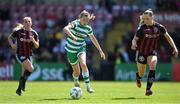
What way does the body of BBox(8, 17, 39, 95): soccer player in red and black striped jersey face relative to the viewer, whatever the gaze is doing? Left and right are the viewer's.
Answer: facing the viewer and to the right of the viewer

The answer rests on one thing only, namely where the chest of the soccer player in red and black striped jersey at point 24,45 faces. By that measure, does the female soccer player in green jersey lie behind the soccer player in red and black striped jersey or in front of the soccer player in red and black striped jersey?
in front

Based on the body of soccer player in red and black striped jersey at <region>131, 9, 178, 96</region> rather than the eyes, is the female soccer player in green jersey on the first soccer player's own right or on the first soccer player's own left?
on the first soccer player's own right

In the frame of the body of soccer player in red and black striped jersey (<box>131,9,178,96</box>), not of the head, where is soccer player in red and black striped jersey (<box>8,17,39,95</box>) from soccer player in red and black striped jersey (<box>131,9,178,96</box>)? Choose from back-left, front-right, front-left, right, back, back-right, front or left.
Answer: right

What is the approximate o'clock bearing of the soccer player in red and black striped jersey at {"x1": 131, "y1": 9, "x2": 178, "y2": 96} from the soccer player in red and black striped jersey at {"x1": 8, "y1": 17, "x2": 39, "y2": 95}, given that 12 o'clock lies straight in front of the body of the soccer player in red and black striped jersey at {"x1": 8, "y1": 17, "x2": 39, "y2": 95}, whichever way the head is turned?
the soccer player in red and black striped jersey at {"x1": 131, "y1": 9, "x2": 178, "y2": 96} is roughly at 11 o'clock from the soccer player in red and black striped jersey at {"x1": 8, "y1": 17, "x2": 39, "y2": 95}.

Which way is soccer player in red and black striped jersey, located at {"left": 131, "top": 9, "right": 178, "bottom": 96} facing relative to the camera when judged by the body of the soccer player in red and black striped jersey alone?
toward the camera
